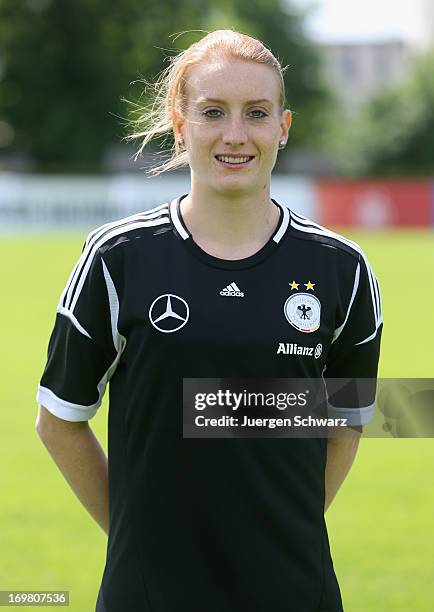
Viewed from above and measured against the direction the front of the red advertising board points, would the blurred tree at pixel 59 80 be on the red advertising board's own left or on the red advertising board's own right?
on the red advertising board's own right

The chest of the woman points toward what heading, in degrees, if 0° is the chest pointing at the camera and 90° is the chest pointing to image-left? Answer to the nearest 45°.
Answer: approximately 0°

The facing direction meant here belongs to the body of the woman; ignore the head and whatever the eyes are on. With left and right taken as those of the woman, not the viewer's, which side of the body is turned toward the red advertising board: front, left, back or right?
back

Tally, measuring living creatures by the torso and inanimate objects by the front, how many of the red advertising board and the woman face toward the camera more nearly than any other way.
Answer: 2

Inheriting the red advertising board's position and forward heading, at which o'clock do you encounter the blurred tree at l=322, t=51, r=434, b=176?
The blurred tree is roughly at 6 o'clock from the red advertising board.

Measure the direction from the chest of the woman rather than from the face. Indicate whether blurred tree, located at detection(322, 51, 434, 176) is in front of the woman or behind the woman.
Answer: behind

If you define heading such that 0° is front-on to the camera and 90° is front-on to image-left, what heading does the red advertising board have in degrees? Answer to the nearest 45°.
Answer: approximately 0°

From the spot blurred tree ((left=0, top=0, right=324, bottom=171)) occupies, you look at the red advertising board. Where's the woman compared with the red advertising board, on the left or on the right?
right

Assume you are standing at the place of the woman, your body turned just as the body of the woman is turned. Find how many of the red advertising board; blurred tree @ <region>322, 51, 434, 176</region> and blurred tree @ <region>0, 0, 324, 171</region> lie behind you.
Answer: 3

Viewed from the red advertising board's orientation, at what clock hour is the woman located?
The woman is roughly at 12 o'clock from the red advertising board.
